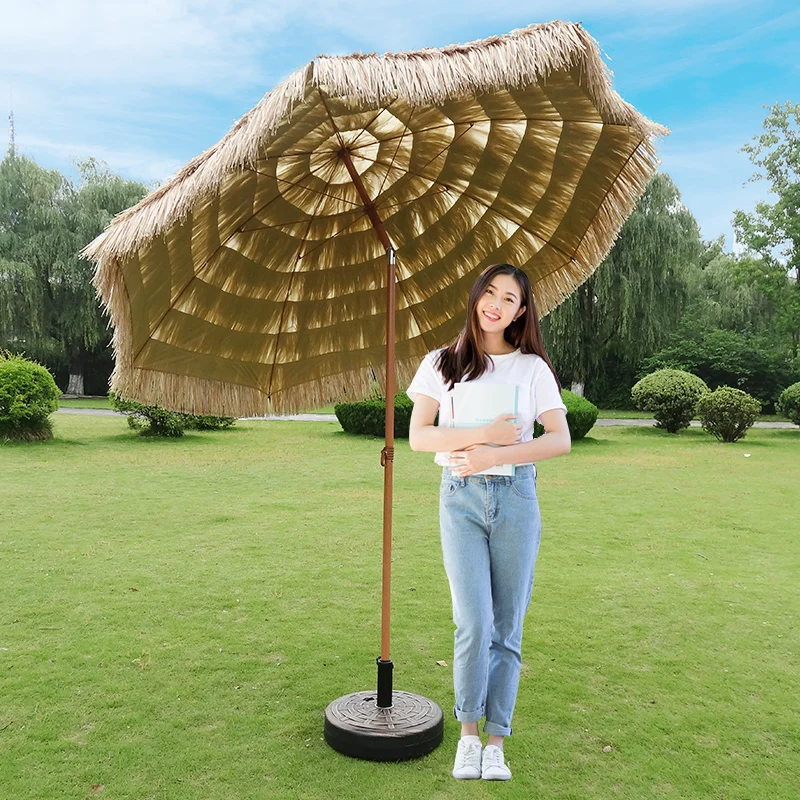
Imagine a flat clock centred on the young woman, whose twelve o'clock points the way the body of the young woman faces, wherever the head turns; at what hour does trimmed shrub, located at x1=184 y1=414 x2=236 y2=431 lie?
The trimmed shrub is roughly at 5 o'clock from the young woman.

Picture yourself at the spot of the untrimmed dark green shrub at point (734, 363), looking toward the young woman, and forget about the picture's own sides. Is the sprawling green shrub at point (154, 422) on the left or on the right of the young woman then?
right

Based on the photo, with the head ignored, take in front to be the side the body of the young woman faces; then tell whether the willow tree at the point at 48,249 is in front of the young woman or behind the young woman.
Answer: behind

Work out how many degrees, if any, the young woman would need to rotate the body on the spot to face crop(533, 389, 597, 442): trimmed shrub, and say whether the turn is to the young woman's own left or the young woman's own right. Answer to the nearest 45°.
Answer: approximately 180°

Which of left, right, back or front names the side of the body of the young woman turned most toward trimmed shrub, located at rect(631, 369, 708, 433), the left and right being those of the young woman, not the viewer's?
back

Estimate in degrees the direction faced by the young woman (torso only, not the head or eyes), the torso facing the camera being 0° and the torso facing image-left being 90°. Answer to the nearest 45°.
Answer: approximately 0°

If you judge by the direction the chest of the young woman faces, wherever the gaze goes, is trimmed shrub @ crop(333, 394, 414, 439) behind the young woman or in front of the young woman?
behind

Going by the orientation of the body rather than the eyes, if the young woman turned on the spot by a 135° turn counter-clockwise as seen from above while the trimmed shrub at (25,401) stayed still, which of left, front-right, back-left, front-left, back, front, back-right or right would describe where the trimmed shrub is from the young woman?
left

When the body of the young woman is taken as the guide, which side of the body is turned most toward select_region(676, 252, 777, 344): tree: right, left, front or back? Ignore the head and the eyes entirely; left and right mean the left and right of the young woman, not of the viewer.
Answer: back
